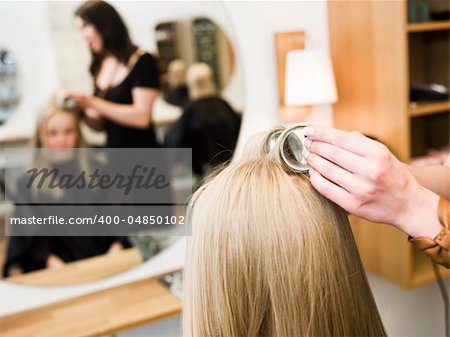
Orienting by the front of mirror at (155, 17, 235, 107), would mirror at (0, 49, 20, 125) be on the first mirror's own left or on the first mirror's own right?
on the first mirror's own right

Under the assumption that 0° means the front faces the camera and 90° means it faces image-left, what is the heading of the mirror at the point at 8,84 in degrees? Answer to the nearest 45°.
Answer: approximately 315°

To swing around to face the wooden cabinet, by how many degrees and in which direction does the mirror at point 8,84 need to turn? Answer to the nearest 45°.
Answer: approximately 45° to its left

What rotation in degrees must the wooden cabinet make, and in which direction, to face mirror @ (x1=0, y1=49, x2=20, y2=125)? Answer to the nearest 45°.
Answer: approximately 90° to its right

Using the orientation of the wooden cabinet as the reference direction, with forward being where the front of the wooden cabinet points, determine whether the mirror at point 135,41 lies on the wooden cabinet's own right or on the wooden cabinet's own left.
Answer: on the wooden cabinet's own right

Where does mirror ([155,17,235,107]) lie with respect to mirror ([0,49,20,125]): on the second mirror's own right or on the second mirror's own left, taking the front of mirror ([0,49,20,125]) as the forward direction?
on the second mirror's own left
